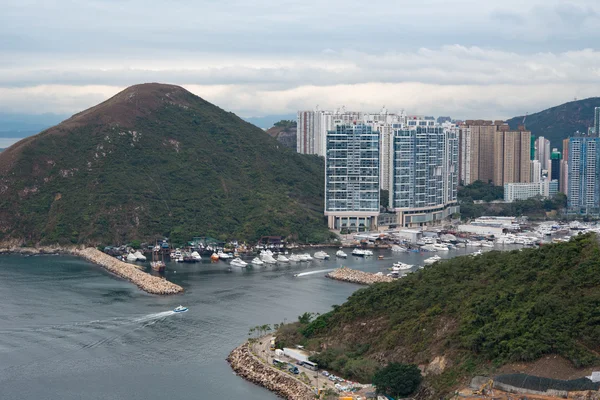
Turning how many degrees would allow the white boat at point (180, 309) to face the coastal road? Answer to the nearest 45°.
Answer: approximately 90° to its right

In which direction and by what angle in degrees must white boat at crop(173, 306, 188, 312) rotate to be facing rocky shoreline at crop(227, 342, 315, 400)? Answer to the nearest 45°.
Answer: approximately 90° to its right

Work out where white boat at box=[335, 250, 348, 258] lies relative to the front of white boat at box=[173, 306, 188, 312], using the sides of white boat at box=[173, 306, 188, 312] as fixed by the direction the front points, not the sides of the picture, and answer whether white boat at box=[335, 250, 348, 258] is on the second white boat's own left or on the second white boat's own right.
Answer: on the second white boat's own left

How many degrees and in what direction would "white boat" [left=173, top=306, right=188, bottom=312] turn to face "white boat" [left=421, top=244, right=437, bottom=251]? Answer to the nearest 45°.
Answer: approximately 45° to its left

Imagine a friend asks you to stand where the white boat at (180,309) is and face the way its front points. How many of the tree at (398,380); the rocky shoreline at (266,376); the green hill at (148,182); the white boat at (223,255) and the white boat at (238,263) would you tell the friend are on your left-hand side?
3

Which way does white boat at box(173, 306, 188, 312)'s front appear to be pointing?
to the viewer's right

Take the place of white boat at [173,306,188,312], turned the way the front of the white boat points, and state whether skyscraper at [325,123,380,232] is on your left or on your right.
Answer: on your left

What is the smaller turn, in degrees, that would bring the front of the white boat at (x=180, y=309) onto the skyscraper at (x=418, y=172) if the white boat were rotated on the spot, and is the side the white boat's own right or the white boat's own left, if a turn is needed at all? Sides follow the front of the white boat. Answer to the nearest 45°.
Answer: approximately 45° to the white boat's own left
